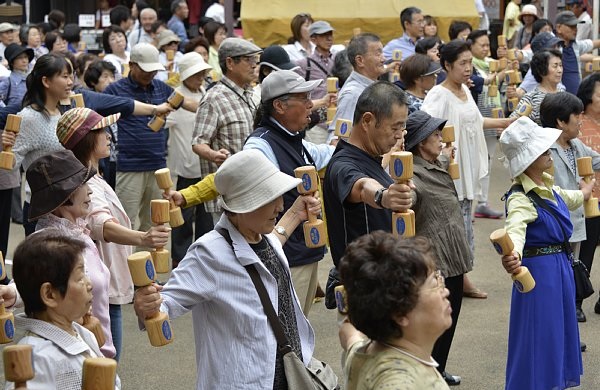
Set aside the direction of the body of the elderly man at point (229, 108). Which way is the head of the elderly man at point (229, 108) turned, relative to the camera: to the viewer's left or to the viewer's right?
to the viewer's right

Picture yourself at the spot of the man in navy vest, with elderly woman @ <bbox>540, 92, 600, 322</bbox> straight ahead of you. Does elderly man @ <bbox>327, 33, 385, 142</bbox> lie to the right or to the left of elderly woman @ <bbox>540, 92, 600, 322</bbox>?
left

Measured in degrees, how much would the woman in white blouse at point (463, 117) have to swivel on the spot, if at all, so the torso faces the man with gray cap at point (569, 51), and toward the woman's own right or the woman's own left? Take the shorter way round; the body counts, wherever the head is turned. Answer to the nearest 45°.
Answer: approximately 135° to the woman's own left

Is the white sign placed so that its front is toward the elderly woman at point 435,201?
yes

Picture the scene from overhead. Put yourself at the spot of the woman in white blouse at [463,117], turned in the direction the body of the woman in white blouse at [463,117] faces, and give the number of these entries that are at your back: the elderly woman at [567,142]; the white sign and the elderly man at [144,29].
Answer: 2

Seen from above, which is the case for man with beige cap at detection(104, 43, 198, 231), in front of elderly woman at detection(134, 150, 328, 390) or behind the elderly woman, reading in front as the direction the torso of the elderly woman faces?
behind

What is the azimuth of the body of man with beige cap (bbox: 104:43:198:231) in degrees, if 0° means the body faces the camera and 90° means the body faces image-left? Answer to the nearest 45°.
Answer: approximately 315°

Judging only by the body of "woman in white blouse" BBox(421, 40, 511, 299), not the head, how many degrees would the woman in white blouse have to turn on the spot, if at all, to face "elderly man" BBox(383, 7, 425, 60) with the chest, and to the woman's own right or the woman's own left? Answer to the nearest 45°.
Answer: approximately 135° to the woman's own left

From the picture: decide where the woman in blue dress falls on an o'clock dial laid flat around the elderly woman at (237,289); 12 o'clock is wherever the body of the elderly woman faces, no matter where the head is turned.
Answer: The woman in blue dress is roughly at 9 o'clock from the elderly woman.

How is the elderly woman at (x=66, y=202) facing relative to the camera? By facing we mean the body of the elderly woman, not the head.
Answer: to the viewer's right

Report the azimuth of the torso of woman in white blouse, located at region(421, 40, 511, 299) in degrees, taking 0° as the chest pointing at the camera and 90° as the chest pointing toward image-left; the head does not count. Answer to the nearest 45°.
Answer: approximately 315°
